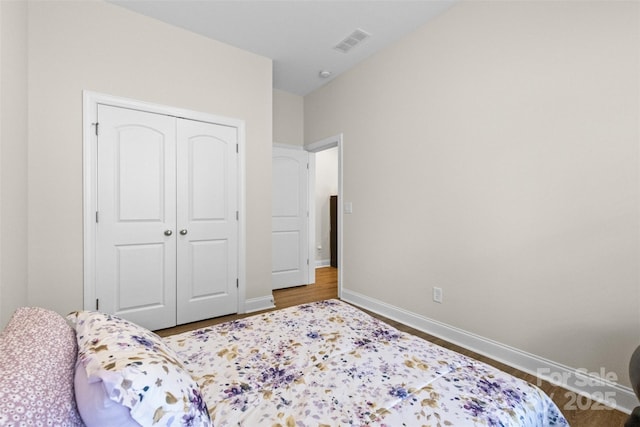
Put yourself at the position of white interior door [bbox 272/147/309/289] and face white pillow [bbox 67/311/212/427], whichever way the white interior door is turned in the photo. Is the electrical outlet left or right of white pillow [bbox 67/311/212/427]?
left

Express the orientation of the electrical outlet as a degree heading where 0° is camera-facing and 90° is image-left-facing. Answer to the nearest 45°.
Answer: approximately 45°

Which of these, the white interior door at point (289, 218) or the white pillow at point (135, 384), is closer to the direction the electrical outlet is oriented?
the white pillow

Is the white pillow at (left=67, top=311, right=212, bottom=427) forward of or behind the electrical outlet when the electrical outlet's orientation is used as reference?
forward

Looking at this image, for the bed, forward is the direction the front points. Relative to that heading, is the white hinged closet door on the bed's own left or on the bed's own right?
on the bed's own left

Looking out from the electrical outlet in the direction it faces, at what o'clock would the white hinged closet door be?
The white hinged closet door is roughly at 1 o'clock from the electrical outlet.

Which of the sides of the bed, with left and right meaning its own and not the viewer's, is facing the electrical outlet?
front

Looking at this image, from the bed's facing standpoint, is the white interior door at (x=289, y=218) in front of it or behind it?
in front

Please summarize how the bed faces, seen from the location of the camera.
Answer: facing away from the viewer and to the right of the viewer

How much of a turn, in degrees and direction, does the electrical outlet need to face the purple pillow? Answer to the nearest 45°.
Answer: approximately 45° to its left

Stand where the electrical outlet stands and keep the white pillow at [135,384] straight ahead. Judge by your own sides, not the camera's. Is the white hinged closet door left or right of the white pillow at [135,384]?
right

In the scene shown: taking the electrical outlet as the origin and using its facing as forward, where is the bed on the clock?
The bed is roughly at 11 o'clock from the electrical outlet.

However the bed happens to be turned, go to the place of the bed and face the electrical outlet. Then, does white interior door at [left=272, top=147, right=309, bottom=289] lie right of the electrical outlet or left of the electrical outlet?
left
